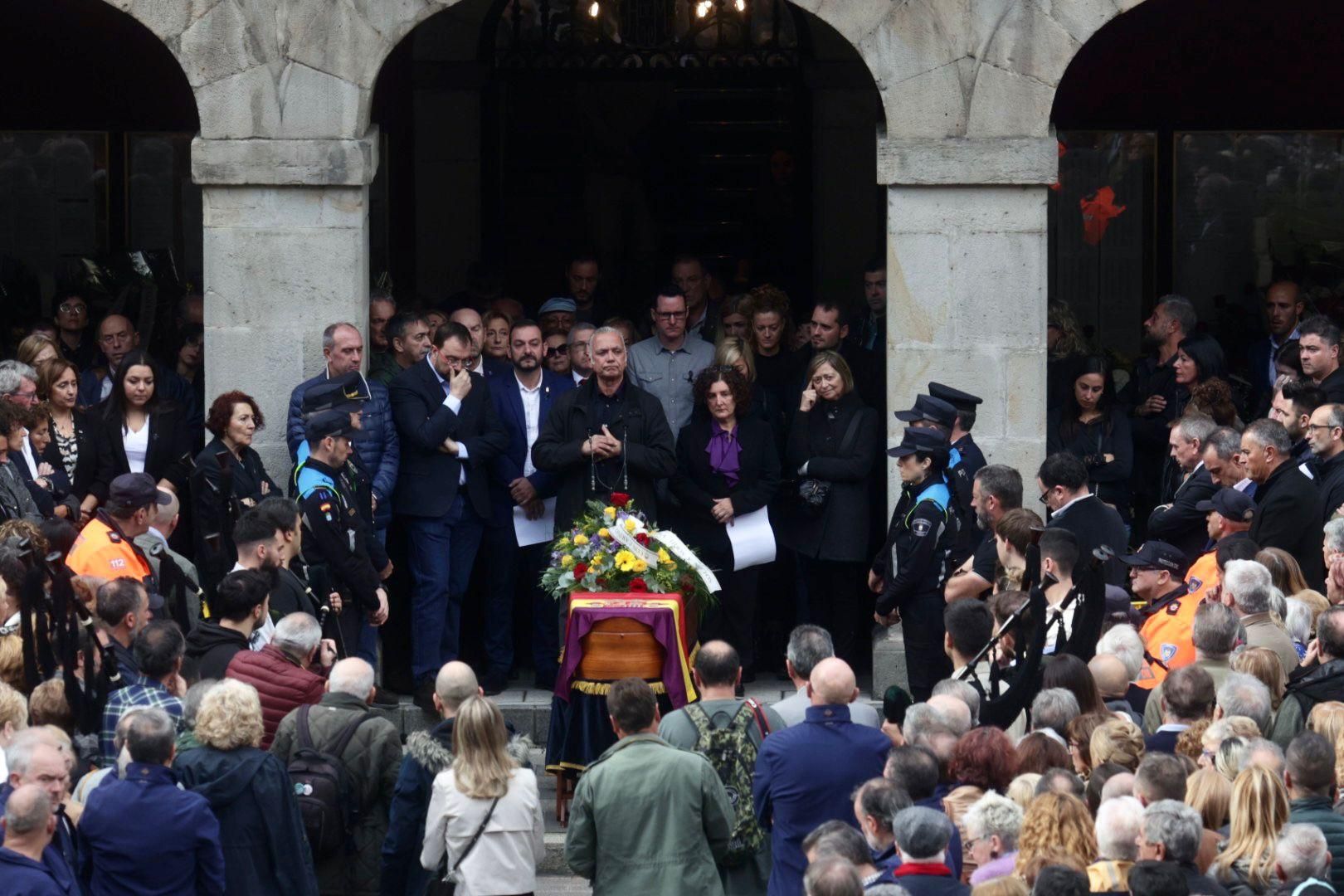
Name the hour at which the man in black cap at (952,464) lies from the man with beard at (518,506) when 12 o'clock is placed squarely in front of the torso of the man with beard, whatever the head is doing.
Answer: The man in black cap is roughly at 10 o'clock from the man with beard.

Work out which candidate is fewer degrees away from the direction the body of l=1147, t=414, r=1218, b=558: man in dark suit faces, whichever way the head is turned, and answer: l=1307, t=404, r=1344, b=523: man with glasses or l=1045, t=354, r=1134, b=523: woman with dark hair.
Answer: the woman with dark hair

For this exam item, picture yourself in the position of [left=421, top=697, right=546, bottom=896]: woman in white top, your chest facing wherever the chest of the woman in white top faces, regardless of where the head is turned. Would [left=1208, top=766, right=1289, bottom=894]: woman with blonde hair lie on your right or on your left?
on your right

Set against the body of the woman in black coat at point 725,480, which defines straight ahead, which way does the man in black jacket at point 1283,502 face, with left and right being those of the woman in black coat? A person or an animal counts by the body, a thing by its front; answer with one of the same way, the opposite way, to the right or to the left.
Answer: to the right

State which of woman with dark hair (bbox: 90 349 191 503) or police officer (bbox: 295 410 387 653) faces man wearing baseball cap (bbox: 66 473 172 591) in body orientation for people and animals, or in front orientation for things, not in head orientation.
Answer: the woman with dark hair

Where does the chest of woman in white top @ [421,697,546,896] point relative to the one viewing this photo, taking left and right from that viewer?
facing away from the viewer

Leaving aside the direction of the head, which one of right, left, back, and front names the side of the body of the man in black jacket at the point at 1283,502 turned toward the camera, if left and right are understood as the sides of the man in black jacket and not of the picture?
left

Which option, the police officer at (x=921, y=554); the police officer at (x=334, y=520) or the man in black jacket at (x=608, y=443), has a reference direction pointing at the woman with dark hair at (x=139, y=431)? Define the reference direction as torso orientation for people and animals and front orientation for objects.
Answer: the police officer at (x=921, y=554)

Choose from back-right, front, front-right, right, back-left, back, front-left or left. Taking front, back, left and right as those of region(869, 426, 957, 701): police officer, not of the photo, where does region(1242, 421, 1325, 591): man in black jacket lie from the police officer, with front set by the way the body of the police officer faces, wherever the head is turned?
back

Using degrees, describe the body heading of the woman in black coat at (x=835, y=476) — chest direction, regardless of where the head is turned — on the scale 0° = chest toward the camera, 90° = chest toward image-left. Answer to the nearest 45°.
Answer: approximately 45°

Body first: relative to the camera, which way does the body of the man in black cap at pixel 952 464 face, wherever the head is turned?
to the viewer's left

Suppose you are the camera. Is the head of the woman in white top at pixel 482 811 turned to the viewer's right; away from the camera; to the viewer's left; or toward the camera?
away from the camera
